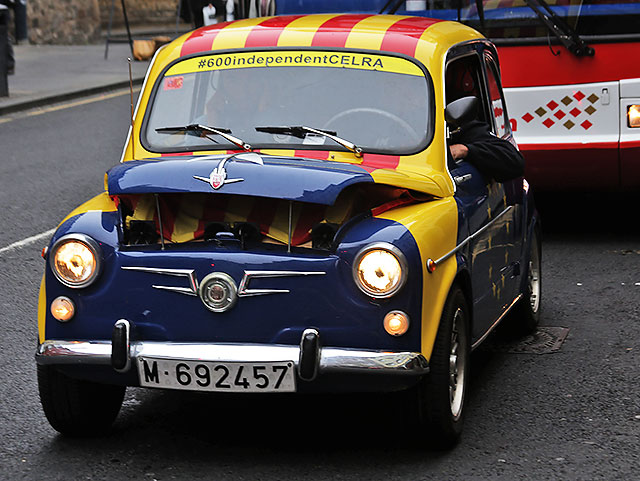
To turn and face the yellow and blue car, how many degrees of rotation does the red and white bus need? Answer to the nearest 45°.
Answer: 0° — it already faces it

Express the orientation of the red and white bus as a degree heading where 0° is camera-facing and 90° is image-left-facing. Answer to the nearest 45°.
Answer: approximately 0°
